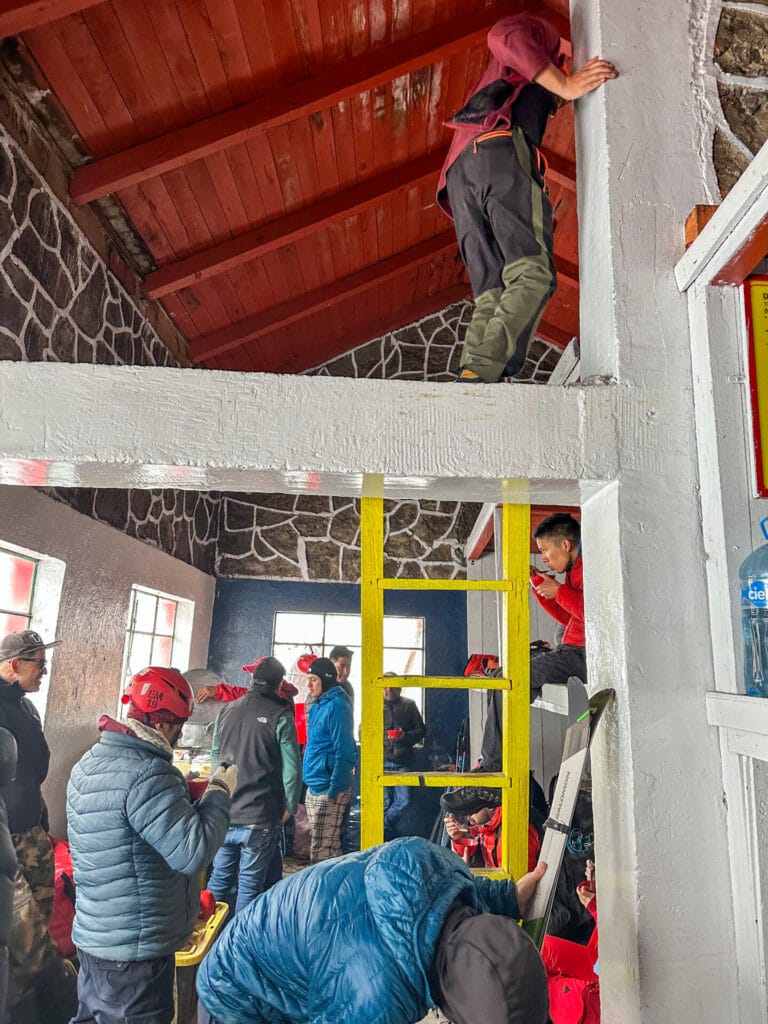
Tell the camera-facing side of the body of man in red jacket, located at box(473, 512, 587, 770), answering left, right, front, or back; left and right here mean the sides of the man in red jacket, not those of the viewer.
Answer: left

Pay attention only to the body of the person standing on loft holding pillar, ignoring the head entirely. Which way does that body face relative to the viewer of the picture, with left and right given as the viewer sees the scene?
facing away from the viewer and to the right of the viewer

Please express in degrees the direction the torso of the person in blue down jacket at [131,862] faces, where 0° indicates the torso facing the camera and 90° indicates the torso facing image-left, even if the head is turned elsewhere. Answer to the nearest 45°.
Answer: approximately 225°

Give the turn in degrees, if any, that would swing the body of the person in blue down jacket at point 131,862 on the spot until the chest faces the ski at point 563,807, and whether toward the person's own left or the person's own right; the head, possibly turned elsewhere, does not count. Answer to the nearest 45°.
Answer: approximately 90° to the person's own right

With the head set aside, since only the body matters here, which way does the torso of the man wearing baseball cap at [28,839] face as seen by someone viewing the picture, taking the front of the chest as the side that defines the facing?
to the viewer's right

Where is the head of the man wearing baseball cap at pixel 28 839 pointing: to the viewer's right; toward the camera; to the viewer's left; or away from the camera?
to the viewer's right

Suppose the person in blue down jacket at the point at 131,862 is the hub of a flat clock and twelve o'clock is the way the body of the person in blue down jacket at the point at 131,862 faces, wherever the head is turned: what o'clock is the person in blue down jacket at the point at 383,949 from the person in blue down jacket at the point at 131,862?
the person in blue down jacket at the point at 383,949 is roughly at 4 o'clock from the person in blue down jacket at the point at 131,862.

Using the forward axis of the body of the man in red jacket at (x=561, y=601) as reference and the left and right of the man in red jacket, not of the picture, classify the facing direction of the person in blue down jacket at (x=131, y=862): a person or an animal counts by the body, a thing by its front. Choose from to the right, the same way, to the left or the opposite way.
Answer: to the right
